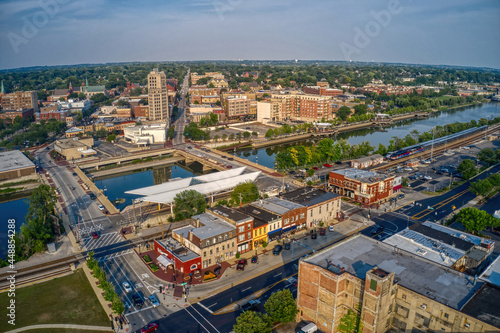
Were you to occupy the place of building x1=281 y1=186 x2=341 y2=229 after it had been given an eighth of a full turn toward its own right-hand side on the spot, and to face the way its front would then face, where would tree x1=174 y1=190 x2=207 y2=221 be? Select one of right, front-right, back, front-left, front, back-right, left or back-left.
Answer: right

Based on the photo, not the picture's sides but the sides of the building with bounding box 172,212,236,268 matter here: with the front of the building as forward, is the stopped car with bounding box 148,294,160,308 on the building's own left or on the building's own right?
on the building's own right

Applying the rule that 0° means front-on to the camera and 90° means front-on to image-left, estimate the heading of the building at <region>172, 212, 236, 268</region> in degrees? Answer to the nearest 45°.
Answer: approximately 315°

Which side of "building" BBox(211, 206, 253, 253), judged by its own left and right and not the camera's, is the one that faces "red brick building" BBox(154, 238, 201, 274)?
right

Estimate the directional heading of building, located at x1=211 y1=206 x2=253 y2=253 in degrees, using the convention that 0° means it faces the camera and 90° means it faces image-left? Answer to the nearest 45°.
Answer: approximately 315°

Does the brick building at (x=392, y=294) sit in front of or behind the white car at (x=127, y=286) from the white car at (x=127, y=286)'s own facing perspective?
in front

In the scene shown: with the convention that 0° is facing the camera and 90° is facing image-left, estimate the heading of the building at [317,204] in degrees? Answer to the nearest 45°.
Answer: approximately 315°

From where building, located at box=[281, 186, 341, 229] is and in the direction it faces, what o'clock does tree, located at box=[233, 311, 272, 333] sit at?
The tree is roughly at 2 o'clock from the building.

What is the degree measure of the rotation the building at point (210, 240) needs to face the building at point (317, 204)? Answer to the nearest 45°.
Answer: approximately 90° to its left
